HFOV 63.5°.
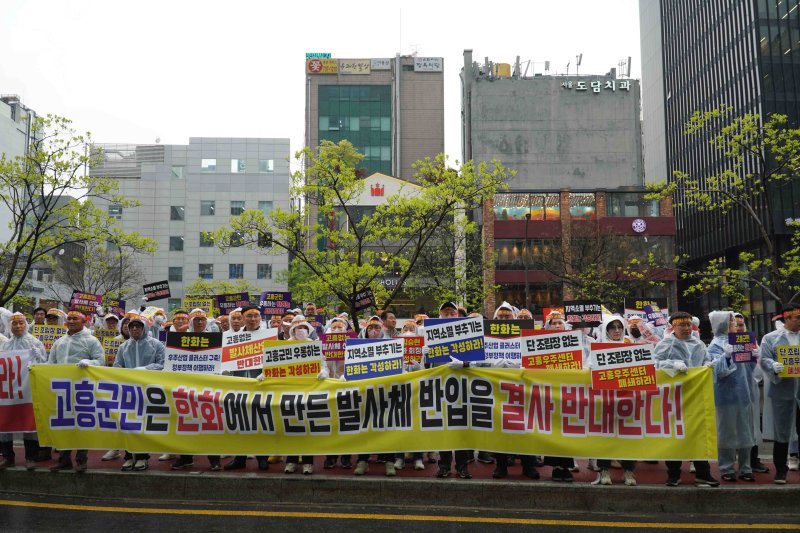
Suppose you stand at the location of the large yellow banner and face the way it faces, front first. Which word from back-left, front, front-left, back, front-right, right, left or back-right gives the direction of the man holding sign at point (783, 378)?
left

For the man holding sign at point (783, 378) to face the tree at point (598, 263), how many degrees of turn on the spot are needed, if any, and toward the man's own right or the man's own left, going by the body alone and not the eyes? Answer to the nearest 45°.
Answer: approximately 180°

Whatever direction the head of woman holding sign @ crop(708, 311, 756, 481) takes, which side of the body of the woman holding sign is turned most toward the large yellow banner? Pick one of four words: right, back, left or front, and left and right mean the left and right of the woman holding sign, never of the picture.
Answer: right

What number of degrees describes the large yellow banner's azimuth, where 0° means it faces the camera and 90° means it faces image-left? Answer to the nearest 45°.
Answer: approximately 0°

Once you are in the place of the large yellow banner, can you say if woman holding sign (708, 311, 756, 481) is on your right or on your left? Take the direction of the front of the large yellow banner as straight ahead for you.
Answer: on your left

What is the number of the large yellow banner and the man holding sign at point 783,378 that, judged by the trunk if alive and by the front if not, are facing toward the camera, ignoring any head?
2

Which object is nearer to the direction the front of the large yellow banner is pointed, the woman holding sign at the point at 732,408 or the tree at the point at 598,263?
the woman holding sign

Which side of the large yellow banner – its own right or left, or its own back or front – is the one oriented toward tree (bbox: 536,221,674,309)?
back

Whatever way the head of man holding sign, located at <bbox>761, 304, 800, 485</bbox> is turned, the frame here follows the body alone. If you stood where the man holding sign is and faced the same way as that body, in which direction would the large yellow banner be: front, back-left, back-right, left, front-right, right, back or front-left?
front-right

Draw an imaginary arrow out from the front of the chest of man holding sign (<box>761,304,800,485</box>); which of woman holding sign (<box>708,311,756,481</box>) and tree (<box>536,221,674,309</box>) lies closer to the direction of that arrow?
the woman holding sign

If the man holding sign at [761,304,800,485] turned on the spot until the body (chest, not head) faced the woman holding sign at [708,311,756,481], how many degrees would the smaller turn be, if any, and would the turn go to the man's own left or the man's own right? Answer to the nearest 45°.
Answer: approximately 45° to the man's own right

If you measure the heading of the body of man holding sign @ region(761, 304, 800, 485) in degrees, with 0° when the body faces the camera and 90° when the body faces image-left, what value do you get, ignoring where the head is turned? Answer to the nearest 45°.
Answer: approximately 0°
